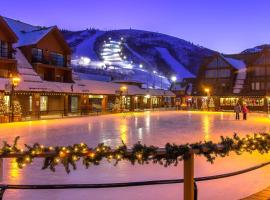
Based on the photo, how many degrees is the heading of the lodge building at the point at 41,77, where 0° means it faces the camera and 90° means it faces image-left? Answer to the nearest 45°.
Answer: approximately 315°

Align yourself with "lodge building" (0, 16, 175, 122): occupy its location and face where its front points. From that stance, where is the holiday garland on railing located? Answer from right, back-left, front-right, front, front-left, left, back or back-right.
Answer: front-right

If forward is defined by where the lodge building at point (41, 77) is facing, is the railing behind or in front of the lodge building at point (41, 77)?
in front
